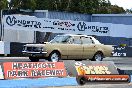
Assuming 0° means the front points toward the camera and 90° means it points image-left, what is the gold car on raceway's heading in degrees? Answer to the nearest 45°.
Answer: approximately 45°

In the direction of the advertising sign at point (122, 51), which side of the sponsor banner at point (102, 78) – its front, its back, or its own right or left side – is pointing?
back

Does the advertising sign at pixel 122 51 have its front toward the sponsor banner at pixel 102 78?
yes

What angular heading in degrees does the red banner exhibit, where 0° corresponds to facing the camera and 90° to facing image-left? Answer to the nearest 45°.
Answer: approximately 0°

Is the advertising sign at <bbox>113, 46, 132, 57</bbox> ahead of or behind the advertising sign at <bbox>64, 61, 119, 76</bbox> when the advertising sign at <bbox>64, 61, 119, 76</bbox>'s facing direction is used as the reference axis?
behind

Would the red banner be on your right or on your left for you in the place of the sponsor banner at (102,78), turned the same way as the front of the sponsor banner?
on your right

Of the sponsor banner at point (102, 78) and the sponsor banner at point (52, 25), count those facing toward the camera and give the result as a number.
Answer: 2

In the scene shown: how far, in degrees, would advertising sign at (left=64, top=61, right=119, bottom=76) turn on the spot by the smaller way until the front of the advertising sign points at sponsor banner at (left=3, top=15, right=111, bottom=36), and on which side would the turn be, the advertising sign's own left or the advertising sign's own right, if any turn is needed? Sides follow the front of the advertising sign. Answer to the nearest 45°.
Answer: approximately 180°

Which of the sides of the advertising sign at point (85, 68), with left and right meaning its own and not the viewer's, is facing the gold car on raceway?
back

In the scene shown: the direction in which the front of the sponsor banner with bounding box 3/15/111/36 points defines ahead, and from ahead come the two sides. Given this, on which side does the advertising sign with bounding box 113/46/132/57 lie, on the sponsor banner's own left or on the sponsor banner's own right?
on the sponsor banner's own left

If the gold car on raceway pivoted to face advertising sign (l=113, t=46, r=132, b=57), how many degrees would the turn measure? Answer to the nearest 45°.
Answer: approximately 180°

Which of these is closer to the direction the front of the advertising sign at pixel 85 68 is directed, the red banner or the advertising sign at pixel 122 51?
the red banner
